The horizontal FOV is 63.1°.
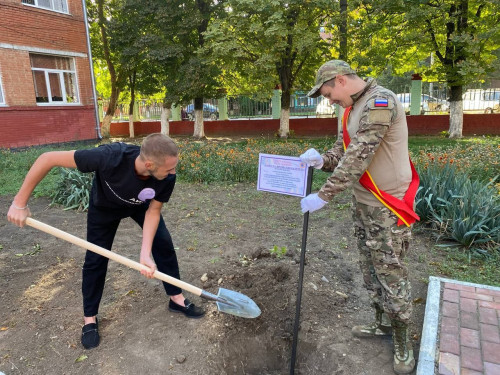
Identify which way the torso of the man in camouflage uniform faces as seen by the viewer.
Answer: to the viewer's left

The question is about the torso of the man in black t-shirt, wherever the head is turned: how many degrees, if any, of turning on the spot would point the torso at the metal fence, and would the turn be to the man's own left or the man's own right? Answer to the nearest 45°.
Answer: approximately 90° to the man's own left

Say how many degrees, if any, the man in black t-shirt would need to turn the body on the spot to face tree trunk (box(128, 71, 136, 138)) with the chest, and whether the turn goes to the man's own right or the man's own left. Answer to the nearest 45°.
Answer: approximately 135° to the man's own left

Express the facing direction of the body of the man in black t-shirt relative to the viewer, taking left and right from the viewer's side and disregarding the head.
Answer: facing the viewer and to the right of the viewer

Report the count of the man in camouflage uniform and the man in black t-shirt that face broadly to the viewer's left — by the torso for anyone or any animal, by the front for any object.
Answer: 1

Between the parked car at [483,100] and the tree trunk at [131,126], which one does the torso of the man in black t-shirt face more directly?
the parked car

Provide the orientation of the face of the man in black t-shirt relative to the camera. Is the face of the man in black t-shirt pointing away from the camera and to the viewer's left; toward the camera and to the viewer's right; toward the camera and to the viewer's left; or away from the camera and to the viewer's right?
toward the camera and to the viewer's right

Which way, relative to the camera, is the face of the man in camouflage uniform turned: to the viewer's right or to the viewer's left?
to the viewer's left

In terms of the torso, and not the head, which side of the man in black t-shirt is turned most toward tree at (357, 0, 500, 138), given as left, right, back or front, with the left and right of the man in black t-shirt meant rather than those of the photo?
left

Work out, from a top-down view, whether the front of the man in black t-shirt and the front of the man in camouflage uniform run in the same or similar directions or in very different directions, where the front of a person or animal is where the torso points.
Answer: very different directions

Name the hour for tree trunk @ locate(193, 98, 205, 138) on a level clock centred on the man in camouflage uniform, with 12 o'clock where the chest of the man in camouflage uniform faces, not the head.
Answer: The tree trunk is roughly at 2 o'clock from the man in camouflage uniform.

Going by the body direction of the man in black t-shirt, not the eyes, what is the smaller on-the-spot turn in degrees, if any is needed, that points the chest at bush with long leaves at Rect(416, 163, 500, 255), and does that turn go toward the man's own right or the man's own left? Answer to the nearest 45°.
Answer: approximately 45° to the man's own left

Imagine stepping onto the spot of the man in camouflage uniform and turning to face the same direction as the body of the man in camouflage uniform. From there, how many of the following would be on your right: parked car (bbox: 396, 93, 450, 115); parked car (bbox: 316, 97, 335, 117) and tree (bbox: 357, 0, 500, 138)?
3

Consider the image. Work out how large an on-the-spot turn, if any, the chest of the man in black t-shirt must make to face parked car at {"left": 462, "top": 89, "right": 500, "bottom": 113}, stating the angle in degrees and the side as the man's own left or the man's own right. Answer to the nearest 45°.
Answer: approximately 90° to the man's own left

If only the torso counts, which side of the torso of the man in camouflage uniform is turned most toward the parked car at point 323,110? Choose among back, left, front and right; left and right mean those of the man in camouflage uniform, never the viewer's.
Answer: right

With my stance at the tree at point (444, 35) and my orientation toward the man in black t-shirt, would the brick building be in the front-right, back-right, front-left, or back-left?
front-right

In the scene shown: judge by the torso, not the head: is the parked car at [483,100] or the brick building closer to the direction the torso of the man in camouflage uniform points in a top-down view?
the brick building

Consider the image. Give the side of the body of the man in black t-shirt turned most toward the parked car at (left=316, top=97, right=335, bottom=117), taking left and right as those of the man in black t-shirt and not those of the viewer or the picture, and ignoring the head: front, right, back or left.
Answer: left
